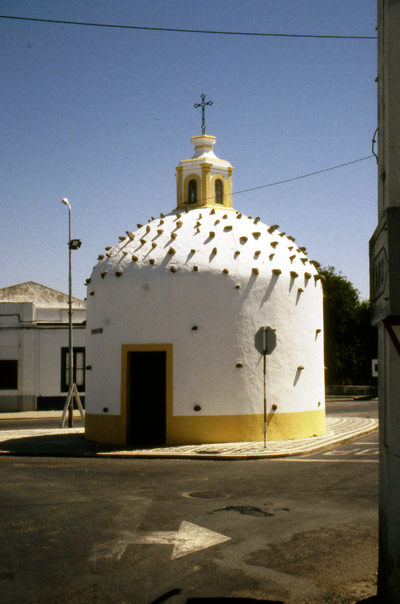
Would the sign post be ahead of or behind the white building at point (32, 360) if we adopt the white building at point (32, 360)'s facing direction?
ahead

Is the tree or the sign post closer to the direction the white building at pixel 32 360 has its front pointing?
the sign post

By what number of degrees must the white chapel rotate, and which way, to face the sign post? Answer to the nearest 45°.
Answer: approximately 90° to its left

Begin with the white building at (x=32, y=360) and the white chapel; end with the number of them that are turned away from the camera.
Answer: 0

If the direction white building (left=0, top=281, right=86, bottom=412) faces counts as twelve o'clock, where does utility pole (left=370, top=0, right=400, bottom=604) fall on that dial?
The utility pole is roughly at 12 o'clock from the white building.

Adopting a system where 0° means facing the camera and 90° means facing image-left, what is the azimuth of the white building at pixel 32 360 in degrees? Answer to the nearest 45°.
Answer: approximately 0°

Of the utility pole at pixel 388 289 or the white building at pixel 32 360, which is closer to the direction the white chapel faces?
the utility pole

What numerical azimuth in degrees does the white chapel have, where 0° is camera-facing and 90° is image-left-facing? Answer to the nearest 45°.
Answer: approximately 45°

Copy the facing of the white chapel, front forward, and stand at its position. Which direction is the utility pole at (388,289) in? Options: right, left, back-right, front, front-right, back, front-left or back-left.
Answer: front-left
